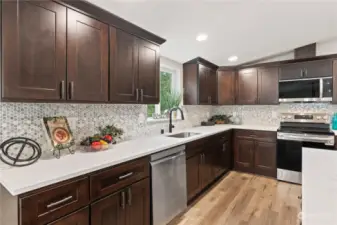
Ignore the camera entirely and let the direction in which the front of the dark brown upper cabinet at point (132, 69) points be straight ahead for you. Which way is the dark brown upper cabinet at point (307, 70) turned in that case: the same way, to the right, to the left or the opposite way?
to the right

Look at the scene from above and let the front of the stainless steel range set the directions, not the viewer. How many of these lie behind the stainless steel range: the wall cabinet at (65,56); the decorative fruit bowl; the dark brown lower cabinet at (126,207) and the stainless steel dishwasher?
0

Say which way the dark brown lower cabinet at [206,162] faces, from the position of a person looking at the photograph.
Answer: facing the viewer and to the right of the viewer

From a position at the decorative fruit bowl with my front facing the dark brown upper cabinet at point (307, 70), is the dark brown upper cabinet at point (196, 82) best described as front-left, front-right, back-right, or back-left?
front-left

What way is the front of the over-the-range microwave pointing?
toward the camera

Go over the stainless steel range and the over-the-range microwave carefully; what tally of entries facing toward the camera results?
2

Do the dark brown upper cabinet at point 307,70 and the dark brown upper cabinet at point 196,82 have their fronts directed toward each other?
no

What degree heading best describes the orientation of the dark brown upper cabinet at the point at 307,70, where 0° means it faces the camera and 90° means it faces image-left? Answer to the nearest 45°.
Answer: approximately 0°

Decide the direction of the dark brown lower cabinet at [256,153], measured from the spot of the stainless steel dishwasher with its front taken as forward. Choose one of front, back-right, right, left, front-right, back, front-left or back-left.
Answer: left

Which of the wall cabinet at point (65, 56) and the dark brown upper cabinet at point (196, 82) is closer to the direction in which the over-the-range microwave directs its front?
the wall cabinet

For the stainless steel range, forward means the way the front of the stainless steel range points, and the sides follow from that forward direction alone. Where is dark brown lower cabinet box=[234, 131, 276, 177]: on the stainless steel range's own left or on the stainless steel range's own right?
on the stainless steel range's own right

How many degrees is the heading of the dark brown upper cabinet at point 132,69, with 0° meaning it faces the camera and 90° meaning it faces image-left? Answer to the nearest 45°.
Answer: approximately 315°

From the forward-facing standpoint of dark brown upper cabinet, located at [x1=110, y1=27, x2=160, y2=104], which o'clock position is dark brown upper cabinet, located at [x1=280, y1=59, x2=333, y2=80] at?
dark brown upper cabinet, located at [x1=280, y1=59, x2=333, y2=80] is roughly at 10 o'clock from dark brown upper cabinet, located at [x1=110, y1=27, x2=160, y2=104].

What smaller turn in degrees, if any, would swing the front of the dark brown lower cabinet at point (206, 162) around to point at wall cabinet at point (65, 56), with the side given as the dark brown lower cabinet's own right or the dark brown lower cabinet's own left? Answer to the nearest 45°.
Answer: approximately 90° to the dark brown lower cabinet's own right

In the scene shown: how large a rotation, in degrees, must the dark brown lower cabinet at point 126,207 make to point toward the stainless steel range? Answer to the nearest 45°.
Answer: approximately 45° to its left

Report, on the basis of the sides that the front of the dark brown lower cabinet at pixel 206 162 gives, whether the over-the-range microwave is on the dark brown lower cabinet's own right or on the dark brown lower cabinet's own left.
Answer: on the dark brown lower cabinet's own left

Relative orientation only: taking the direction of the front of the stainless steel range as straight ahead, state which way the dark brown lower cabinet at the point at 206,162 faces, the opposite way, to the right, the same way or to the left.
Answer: to the left

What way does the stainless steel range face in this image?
toward the camera

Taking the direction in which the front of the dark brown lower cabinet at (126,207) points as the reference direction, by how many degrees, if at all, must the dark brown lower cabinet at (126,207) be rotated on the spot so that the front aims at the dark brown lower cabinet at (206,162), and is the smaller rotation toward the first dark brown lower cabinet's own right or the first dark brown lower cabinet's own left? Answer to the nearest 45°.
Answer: approximately 90° to the first dark brown lower cabinet's own left

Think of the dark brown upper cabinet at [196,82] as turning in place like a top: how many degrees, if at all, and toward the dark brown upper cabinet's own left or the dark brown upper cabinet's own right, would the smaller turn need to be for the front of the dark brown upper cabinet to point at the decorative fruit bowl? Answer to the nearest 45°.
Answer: approximately 90° to the dark brown upper cabinet's own right
